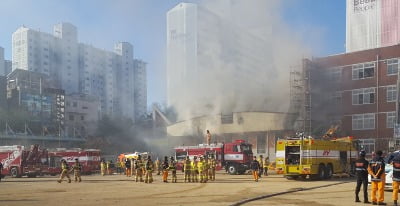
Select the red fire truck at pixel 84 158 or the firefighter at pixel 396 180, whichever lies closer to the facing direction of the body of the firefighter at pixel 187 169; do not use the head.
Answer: the red fire truck

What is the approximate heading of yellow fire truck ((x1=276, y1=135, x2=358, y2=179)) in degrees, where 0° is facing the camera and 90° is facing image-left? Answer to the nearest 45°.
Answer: approximately 225°

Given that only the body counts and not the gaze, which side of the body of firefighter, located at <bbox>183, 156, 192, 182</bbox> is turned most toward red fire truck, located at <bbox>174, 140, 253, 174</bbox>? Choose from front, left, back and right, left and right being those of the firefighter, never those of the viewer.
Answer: front

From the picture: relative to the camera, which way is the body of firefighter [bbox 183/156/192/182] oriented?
away from the camera
